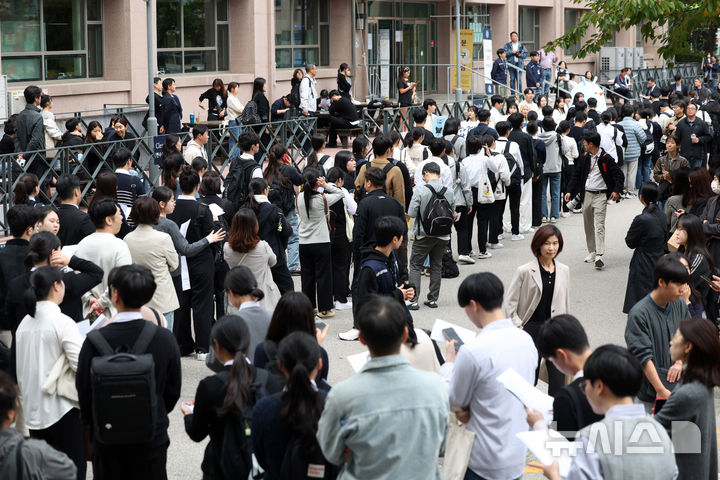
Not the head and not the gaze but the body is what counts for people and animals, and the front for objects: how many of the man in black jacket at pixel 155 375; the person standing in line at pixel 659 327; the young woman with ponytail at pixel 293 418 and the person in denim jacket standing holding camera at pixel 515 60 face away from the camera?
2

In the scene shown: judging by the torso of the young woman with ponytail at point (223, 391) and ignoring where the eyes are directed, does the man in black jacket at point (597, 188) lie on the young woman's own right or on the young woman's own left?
on the young woman's own right

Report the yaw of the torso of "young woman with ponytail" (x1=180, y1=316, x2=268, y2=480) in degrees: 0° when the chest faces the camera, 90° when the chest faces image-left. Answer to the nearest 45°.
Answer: approximately 135°

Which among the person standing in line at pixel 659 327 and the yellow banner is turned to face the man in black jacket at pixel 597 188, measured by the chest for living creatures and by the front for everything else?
the yellow banner

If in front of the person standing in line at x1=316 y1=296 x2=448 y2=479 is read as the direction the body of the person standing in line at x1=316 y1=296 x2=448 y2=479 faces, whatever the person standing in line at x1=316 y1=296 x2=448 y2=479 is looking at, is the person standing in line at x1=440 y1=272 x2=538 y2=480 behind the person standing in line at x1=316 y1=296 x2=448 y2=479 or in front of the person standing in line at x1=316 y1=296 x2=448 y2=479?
in front

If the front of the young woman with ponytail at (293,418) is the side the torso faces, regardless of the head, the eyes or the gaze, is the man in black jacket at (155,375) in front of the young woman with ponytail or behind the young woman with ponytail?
in front

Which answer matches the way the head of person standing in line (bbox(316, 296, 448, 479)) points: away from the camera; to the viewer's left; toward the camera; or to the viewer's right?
away from the camera

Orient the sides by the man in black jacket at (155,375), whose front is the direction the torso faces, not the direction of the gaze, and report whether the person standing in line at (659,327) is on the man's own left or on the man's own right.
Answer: on the man's own right

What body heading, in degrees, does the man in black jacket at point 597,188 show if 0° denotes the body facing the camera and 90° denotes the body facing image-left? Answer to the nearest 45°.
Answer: approximately 0°

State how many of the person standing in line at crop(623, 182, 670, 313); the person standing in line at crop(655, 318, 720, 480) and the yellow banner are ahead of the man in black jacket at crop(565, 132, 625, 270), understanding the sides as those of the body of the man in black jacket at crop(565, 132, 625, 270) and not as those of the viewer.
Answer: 2

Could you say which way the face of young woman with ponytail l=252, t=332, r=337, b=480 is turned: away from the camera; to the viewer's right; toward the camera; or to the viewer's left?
away from the camera

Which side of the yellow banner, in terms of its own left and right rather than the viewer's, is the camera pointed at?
front

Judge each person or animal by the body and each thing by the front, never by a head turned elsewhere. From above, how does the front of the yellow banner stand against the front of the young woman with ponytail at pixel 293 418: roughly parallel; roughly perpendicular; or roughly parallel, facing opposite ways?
roughly parallel, facing opposite ways

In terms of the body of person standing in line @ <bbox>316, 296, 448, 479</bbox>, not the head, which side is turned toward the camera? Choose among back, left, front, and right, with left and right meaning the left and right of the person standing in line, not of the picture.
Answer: back

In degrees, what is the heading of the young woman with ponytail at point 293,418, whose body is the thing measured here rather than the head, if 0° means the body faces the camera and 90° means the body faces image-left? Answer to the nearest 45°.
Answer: approximately 180°

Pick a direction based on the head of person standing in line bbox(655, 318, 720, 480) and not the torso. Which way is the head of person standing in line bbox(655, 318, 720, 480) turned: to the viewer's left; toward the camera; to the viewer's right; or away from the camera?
to the viewer's left
